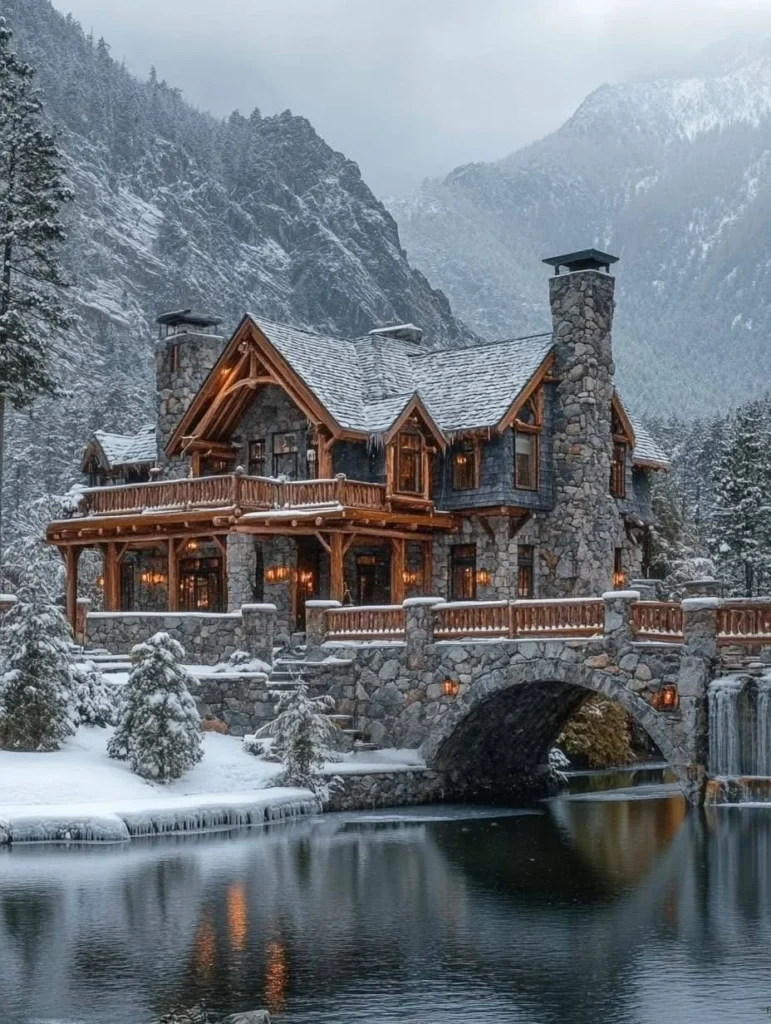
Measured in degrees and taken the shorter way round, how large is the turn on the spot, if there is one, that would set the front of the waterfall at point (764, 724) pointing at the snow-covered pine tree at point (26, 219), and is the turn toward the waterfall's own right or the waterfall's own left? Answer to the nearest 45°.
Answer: approximately 135° to the waterfall's own right

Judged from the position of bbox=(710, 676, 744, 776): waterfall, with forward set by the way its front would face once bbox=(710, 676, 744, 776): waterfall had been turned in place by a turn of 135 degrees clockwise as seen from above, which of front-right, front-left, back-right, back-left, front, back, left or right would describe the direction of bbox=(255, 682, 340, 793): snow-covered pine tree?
front-left

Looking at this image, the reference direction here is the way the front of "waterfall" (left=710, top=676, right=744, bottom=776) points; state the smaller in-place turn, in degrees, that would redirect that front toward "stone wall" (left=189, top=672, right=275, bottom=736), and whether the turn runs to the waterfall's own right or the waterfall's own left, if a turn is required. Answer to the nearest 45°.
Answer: approximately 90° to the waterfall's own right

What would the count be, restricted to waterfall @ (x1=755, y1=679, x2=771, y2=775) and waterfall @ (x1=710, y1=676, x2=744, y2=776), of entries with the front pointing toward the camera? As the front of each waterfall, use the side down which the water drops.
2

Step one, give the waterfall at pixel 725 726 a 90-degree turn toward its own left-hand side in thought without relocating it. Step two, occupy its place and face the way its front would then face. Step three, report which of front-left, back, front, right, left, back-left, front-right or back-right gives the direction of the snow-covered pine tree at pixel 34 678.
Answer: back

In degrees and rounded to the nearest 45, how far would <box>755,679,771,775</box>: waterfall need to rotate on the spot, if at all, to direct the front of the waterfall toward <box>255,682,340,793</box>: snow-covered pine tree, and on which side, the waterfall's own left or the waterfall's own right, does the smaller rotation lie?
approximately 90° to the waterfall's own right

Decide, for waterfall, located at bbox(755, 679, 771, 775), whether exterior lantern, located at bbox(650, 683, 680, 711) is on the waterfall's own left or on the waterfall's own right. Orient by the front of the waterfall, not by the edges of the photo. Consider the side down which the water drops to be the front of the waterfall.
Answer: on the waterfall's own right

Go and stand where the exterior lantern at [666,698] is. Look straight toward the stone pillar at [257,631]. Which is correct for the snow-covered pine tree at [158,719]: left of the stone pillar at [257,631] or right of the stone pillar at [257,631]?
left

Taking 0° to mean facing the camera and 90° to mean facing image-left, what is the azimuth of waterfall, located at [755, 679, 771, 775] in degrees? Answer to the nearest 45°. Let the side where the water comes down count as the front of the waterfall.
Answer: approximately 0°

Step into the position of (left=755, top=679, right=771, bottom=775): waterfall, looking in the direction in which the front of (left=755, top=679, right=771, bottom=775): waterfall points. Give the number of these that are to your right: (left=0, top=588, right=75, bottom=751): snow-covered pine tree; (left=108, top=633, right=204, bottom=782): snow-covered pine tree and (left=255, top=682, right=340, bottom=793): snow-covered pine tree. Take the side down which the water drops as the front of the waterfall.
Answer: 3
